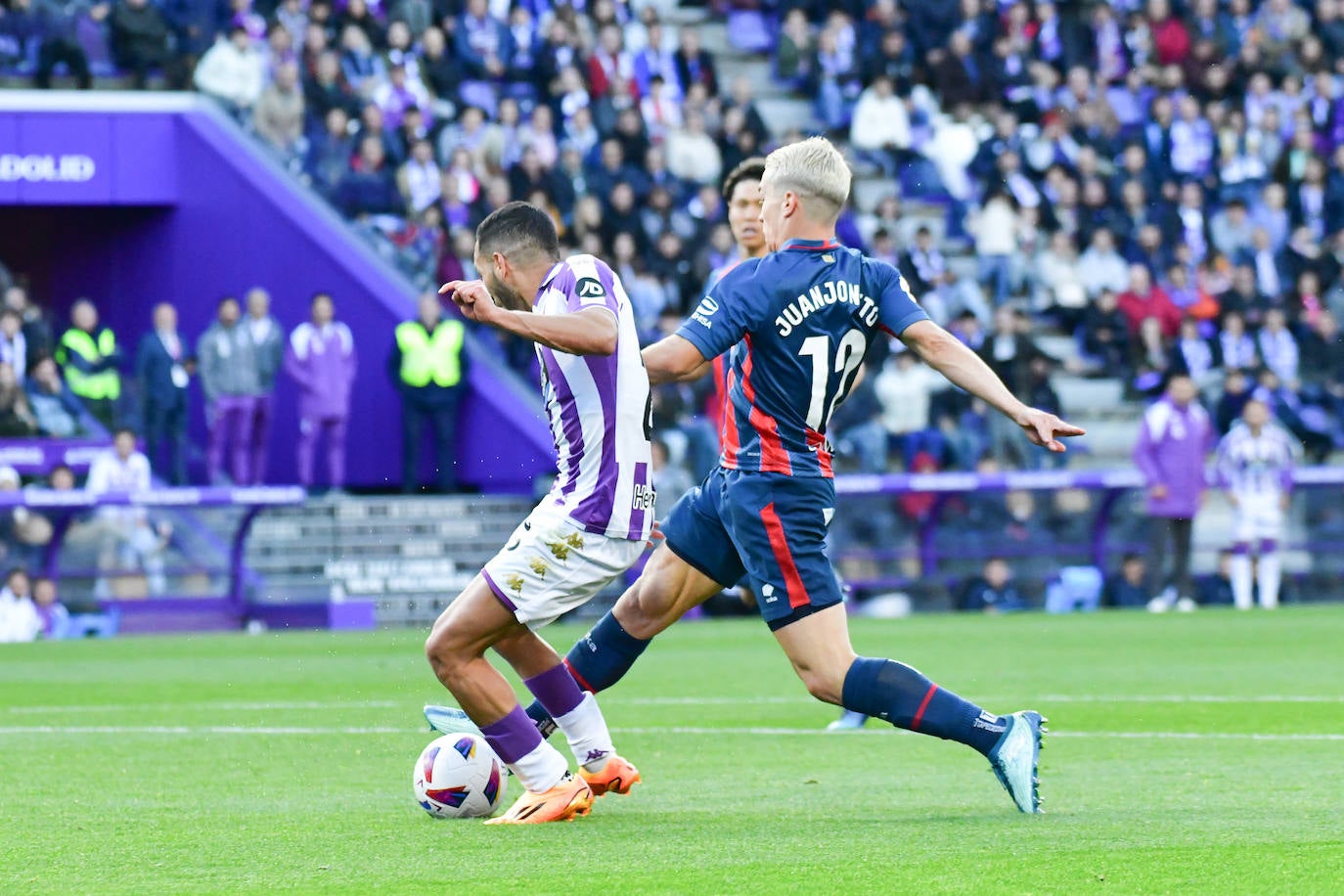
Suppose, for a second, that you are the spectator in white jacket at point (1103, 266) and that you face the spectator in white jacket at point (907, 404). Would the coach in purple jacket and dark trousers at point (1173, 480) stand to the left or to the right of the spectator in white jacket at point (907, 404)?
left

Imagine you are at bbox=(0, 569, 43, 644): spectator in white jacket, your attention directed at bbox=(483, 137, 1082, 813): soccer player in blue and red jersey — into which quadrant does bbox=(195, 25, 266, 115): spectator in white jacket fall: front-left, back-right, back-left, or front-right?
back-left

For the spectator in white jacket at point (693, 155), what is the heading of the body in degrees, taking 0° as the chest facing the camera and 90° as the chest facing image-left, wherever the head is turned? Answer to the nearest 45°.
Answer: approximately 0°

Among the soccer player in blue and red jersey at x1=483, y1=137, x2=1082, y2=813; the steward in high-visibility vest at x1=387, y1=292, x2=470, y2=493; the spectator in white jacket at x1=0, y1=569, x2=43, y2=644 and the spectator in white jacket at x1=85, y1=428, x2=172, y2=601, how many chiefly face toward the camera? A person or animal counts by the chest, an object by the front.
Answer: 3

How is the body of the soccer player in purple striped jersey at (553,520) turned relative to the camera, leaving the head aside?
to the viewer's left

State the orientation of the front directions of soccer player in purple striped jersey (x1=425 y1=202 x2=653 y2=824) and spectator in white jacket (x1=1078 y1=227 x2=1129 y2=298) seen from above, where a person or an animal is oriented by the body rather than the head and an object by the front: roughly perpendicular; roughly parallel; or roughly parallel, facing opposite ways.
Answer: roughly perpendicular

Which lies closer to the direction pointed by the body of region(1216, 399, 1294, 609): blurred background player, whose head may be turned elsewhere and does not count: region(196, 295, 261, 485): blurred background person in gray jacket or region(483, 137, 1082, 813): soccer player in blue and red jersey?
the soccer player in blue and red jersey

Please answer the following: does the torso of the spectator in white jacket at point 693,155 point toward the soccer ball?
yes

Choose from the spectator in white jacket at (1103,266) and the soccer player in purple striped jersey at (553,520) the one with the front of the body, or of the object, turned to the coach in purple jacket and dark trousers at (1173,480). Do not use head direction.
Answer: the spectator in white jacket

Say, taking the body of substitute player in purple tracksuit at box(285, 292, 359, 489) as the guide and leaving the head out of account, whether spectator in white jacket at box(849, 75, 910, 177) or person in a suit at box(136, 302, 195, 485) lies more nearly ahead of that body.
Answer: the person in a suit

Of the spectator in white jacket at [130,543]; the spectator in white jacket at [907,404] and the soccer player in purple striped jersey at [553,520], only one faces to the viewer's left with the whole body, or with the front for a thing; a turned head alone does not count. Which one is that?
the soccer player in purple striped jersey
